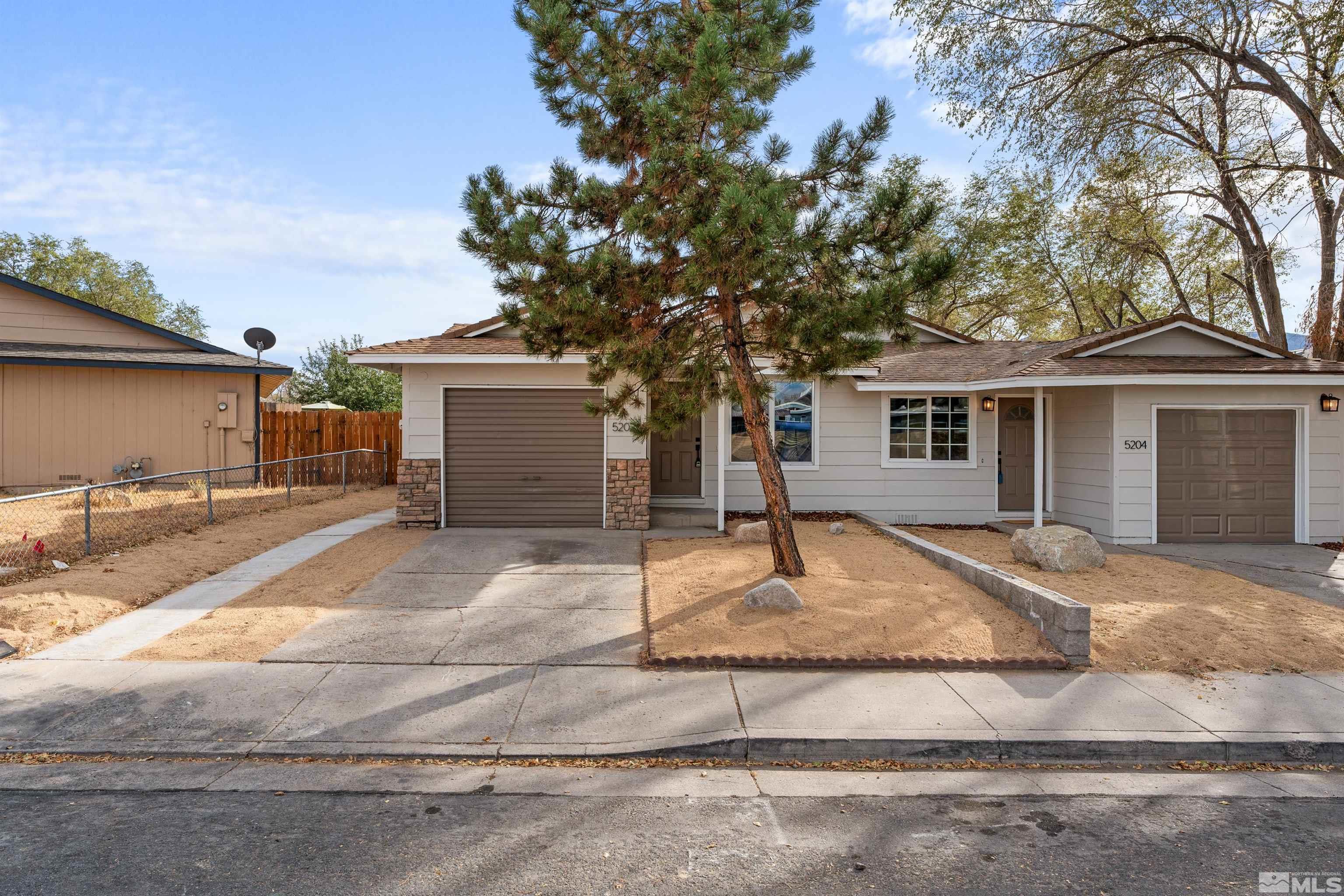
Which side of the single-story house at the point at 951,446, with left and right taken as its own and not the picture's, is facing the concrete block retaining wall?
front

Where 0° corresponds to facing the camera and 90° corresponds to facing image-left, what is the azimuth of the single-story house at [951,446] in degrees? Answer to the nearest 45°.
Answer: approximately 0°

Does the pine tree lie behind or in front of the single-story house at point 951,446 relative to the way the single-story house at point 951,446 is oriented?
in front

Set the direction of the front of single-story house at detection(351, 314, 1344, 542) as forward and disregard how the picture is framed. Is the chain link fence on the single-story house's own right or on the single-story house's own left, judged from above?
on the single-story house's own right

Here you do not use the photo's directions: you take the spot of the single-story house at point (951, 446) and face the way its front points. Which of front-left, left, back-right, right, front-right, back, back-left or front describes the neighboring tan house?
right

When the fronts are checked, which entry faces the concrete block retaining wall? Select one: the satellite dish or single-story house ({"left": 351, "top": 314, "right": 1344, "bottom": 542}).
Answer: the single-story house
